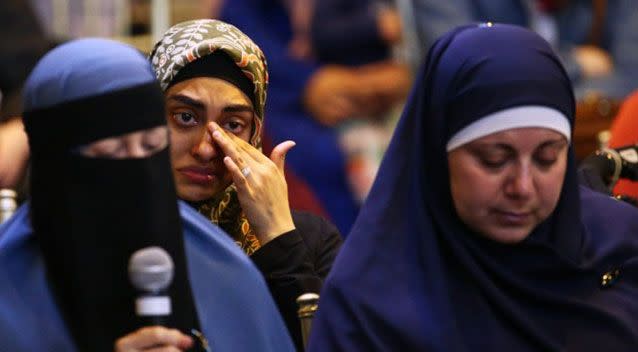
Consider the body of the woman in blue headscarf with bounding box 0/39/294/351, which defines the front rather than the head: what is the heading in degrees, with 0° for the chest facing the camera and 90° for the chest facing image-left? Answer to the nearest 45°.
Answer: approximately 315°

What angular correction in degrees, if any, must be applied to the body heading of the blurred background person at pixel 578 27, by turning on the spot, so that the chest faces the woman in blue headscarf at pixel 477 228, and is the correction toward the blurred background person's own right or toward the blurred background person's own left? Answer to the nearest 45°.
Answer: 0° — they already face them

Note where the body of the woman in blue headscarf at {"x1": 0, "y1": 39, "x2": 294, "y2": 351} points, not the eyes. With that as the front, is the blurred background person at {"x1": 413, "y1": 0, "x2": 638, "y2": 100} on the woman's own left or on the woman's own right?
on the woman's own left

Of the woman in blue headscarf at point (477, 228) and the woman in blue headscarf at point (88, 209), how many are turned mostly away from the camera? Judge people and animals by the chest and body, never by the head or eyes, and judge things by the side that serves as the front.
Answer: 0

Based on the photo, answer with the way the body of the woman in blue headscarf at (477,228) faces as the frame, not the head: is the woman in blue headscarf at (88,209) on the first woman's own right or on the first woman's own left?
on the first woman's own right

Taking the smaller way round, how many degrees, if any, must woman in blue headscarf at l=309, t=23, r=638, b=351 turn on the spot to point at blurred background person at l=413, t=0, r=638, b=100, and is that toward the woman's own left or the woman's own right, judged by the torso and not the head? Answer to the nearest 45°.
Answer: approximately 135° to the woman's own left

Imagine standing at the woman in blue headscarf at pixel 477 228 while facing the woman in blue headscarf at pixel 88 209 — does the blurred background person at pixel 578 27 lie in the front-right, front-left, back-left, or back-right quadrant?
back-right

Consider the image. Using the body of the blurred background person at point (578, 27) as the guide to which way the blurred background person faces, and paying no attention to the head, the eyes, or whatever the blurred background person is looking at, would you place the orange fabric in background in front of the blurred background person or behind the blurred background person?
in front
